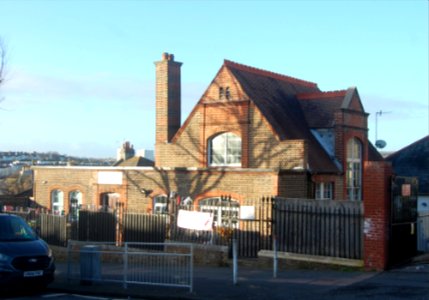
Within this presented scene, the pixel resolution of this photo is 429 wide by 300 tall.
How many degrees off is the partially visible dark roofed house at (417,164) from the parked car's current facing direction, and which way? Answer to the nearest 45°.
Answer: approximately 90° to its left

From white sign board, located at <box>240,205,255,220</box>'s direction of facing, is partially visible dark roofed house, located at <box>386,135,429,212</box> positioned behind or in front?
behind

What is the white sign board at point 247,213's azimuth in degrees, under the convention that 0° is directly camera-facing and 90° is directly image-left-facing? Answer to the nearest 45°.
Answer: approximately 0°

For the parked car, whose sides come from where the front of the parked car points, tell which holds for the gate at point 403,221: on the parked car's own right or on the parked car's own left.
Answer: on the parked car's own left

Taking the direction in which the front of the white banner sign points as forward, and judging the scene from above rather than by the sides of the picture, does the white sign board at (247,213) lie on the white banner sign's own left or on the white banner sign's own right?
on the white banner sign's own left

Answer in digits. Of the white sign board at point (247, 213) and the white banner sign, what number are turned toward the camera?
2
